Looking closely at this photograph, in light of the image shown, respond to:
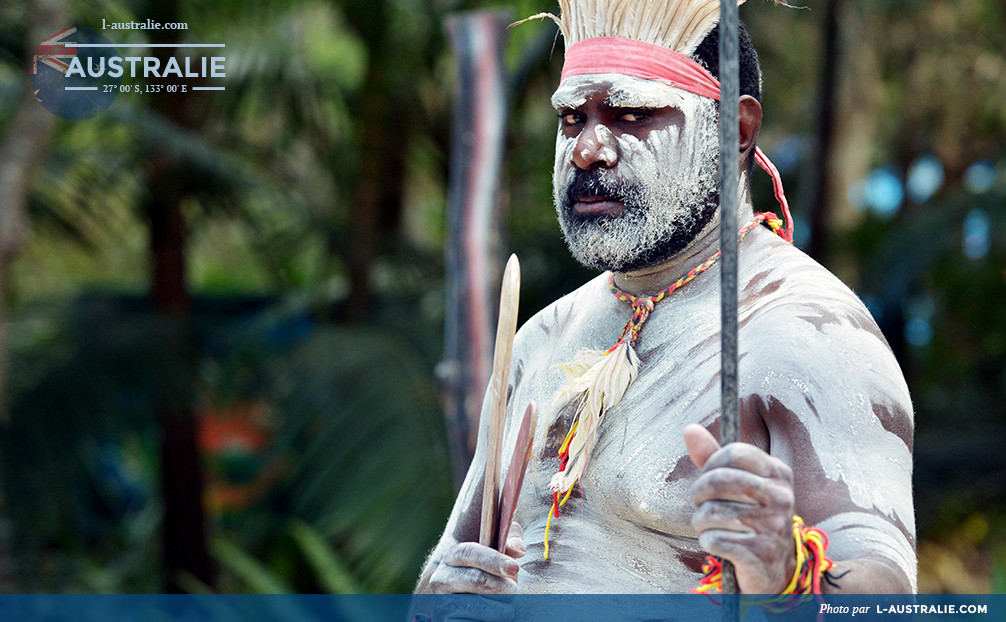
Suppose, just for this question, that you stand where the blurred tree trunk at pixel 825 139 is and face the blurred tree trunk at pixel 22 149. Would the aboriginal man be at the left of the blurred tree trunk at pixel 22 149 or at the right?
left

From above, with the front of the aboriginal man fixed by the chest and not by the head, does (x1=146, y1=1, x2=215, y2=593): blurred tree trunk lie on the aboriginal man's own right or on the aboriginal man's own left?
on the aboriginal man's own right

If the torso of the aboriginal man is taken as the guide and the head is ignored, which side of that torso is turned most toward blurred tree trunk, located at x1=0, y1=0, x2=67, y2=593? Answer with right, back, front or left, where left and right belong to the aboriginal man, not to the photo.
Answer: right

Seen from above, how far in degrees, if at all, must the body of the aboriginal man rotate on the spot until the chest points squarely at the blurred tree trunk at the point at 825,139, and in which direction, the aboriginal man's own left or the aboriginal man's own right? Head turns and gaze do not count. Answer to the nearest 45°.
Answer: approximately 135° to the aboriginal man's own right

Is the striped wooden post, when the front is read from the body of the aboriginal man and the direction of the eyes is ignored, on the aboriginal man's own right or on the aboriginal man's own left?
on the aboriginal man's own right

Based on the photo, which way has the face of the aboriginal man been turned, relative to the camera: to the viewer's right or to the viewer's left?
to the viewer's left

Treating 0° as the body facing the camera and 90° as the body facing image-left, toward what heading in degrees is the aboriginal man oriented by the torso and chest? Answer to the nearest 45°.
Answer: approximately 45°
